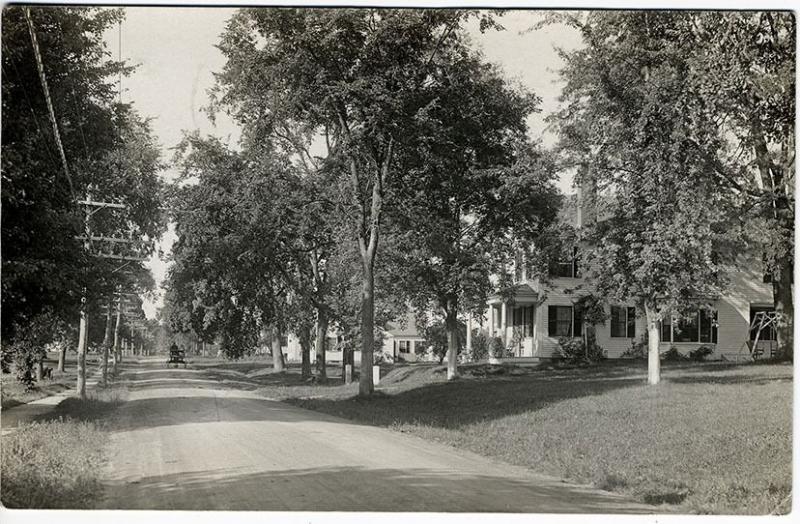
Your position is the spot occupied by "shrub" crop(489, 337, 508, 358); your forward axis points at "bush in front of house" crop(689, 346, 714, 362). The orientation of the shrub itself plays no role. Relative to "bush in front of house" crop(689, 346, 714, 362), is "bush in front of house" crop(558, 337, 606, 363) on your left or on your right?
right

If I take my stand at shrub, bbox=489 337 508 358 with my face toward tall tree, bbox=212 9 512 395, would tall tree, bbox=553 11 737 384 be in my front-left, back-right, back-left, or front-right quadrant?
front-left

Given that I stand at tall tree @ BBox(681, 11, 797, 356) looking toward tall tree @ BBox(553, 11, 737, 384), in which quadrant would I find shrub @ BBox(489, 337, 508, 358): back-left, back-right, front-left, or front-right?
front-right

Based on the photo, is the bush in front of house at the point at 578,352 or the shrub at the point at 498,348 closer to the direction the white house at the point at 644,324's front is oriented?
the bush in front of house

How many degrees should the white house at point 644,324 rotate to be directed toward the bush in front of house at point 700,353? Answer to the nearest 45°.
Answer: approximately 135° to its left

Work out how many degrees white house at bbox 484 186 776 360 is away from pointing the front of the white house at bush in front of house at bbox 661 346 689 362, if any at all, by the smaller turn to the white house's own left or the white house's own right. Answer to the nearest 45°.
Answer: approximately 90° to the white house's own left

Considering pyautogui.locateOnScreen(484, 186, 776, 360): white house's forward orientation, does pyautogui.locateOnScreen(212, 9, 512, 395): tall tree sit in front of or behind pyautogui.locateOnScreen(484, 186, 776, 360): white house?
in front

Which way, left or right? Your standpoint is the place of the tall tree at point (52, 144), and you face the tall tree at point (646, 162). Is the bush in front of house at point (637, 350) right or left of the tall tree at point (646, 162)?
left

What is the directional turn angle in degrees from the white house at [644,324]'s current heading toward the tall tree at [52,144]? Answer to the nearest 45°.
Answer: approximately 45° to its left

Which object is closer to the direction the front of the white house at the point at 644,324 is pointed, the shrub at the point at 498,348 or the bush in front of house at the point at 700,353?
the shrub

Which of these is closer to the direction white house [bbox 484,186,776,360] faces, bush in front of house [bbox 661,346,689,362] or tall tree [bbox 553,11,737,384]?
the tall tree

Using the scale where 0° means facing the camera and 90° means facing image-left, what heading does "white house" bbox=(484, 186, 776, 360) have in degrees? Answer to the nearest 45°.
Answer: approximately 45°

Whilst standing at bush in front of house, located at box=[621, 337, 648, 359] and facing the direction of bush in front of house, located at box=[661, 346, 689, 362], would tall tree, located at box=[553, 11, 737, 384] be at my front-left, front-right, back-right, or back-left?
front-right

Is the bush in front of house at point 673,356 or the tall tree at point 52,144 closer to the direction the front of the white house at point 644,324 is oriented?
the tall tree
